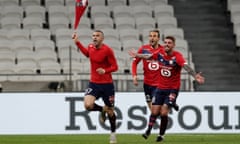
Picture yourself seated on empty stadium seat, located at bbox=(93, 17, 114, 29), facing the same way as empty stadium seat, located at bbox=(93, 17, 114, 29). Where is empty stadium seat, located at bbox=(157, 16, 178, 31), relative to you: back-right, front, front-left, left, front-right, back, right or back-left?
left

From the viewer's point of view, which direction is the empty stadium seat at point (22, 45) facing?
toward the camera

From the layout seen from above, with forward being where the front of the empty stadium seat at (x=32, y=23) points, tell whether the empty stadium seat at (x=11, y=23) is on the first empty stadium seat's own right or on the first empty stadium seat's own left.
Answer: on the first empty stadium seat's own right

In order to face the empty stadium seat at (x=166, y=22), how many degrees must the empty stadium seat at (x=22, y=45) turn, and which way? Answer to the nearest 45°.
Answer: approximately 90° to its left

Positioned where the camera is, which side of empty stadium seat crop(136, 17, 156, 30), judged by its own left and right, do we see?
front

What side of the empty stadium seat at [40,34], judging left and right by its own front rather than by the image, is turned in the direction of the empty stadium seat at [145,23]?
left

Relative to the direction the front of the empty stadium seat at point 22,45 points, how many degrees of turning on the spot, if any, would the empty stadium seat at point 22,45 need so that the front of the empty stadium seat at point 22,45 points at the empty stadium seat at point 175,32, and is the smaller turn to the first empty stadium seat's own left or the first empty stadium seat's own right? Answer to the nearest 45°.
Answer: approximately 90° to the first empty stadium seat's own left

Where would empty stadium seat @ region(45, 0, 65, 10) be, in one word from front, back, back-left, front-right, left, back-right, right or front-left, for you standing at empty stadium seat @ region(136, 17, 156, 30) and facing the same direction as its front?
right

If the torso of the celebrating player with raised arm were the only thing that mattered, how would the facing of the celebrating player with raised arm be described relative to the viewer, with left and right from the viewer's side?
facing the viewer and to the left of the viewer

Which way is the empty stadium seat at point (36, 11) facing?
toward the camera
